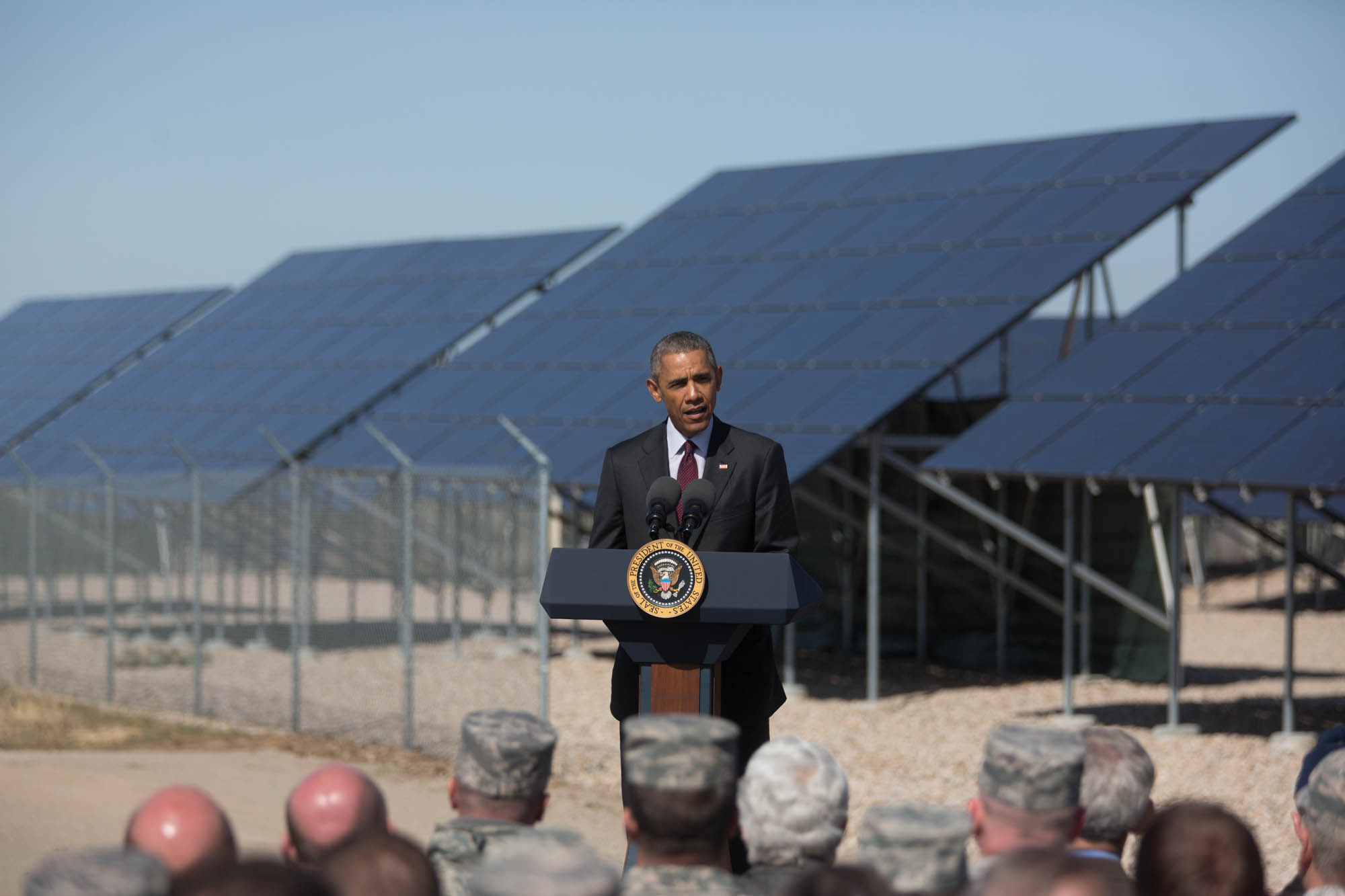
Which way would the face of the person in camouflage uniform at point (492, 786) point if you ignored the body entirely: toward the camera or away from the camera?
away from the camera

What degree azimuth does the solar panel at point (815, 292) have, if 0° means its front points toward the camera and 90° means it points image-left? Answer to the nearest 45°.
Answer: approximately 45°

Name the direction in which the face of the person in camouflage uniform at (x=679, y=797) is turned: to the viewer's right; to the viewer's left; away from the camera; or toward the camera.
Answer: away from the camera

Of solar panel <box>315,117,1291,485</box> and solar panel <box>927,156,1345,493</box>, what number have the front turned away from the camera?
0

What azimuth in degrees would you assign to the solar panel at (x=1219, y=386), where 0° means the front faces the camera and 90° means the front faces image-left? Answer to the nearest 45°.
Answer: approximately 45°

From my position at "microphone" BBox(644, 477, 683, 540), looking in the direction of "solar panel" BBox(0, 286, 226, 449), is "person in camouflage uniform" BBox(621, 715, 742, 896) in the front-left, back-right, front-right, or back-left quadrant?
back-left

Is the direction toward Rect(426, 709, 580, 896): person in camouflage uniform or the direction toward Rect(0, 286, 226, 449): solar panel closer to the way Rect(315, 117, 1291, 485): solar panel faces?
the person in camouflage uniform

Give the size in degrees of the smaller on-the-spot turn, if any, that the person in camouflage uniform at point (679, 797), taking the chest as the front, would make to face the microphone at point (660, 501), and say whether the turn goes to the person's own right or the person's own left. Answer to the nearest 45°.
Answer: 0° — they already face it

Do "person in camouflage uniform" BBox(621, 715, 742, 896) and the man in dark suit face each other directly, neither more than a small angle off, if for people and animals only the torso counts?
yes

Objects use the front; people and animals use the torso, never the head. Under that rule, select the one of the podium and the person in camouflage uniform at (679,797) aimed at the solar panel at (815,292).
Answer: the person in camouflage uniform

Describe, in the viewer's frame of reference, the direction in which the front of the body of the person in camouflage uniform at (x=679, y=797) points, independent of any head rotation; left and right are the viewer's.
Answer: facing away from the viewer

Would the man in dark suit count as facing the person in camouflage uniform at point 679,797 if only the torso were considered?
yes

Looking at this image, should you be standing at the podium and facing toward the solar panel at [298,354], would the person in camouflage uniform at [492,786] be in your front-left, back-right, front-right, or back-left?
back-left

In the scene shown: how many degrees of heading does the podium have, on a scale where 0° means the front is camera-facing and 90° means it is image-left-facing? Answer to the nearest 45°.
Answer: approximately 0°
